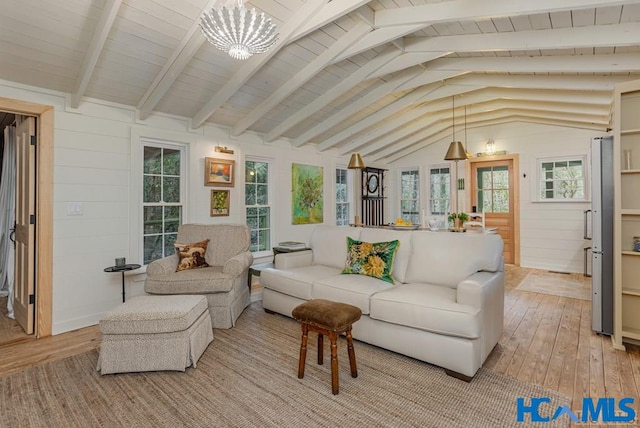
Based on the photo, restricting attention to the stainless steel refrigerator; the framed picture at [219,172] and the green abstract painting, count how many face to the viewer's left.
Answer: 1

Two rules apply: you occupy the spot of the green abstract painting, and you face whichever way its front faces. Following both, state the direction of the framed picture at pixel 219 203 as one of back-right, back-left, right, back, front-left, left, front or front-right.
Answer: right

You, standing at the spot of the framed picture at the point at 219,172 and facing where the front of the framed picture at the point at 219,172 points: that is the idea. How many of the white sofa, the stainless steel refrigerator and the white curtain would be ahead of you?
2

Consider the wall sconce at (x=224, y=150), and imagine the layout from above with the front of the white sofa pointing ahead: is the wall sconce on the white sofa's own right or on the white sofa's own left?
on the white sofa's own right

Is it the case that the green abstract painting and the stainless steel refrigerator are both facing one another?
yes

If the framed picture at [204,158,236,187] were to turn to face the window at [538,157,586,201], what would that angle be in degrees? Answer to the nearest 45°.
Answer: approximately 45° to its left

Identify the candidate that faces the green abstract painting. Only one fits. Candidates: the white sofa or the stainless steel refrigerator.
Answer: the stainless steel refrigerator

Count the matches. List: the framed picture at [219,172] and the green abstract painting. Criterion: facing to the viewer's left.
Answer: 0

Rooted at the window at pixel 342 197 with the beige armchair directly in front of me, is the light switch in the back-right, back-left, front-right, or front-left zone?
front-right

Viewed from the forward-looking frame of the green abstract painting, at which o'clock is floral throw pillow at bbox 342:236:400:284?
The floral throw pillow is roughly at 1 o'clock from the green abstract painting.

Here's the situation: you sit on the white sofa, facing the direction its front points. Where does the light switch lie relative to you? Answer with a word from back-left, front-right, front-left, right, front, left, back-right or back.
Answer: front-right

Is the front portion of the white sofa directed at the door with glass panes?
no

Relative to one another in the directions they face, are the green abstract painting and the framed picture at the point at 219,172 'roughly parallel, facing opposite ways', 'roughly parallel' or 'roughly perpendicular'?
roughly parallel

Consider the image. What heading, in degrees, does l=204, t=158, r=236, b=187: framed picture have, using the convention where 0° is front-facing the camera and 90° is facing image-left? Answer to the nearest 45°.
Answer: approximately 315°

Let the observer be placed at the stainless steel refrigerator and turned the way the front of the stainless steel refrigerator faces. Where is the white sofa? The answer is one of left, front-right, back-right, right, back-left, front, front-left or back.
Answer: front-left

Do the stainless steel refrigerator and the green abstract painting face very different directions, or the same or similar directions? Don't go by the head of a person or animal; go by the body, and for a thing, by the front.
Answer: very different directions

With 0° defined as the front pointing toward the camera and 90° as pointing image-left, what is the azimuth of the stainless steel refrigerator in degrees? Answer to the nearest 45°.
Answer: approximately 90°

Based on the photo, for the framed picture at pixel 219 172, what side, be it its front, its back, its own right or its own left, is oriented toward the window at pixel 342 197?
left
